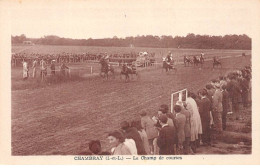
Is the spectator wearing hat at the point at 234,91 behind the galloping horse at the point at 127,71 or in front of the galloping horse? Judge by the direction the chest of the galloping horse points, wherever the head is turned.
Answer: behind

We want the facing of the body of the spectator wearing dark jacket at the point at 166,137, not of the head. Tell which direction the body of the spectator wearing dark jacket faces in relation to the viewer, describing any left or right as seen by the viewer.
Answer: facing away from the viewer and to the left of the viewer

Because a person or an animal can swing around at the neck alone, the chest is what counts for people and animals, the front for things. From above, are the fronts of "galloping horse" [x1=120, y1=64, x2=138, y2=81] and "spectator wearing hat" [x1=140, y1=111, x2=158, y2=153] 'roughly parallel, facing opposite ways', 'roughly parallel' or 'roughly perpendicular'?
roughly perpendicular

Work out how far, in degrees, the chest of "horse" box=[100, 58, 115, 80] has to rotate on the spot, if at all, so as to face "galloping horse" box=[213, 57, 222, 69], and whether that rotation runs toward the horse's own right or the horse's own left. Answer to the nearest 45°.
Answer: approximately 135° to the horse's own left

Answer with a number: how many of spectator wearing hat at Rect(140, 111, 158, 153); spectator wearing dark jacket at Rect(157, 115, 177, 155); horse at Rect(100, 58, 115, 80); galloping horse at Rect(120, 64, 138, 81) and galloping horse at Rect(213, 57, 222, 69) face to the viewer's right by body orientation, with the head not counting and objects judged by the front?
0

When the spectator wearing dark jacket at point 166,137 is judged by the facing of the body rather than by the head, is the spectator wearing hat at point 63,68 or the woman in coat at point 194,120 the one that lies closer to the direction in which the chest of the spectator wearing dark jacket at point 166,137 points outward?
the spectator wearing hat

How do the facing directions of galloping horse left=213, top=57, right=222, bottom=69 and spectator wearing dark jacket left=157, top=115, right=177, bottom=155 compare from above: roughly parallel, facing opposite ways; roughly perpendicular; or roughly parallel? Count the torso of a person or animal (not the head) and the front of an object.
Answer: roughly perpendicular

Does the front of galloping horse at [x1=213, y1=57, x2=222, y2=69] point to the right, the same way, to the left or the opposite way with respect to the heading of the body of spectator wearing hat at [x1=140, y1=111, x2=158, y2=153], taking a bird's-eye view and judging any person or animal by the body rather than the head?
to the left

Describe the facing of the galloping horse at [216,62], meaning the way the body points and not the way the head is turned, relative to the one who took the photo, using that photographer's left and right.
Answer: facing the viewer and to the left of the viewer

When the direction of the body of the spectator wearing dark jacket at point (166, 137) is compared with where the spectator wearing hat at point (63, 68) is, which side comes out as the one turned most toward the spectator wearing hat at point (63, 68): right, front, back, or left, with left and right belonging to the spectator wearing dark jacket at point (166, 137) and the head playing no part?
front

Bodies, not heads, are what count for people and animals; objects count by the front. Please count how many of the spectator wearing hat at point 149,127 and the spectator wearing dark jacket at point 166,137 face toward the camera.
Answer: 0
